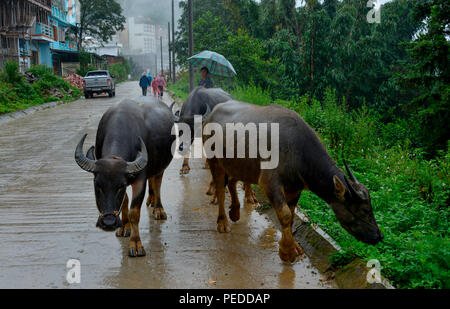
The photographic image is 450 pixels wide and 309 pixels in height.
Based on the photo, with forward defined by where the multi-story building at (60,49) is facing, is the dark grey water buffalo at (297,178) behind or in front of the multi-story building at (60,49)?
in front

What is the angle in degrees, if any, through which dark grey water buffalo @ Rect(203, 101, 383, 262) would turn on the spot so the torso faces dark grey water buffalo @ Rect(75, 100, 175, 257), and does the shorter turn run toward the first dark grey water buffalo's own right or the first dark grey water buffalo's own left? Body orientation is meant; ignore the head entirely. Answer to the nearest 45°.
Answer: approximately 135° to the first dark grey water buffalo's own right

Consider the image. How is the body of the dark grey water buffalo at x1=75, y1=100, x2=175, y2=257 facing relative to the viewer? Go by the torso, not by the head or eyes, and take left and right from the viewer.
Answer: facing the viewer and to the left of the viewer

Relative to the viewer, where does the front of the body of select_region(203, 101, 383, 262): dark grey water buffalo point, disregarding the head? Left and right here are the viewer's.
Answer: facing the viewer and to the right of the viewer

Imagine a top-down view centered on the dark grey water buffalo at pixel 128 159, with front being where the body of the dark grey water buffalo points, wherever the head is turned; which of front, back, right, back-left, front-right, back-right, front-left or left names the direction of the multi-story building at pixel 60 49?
back-right

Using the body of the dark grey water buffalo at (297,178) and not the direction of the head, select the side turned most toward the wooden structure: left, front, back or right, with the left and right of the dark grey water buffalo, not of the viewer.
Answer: back

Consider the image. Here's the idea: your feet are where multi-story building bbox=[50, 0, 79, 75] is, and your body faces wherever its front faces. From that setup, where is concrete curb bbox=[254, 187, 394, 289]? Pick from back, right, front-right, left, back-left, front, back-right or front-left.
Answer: front-right

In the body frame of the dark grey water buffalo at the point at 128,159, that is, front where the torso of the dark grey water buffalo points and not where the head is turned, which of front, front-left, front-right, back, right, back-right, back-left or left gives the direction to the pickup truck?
back-right
